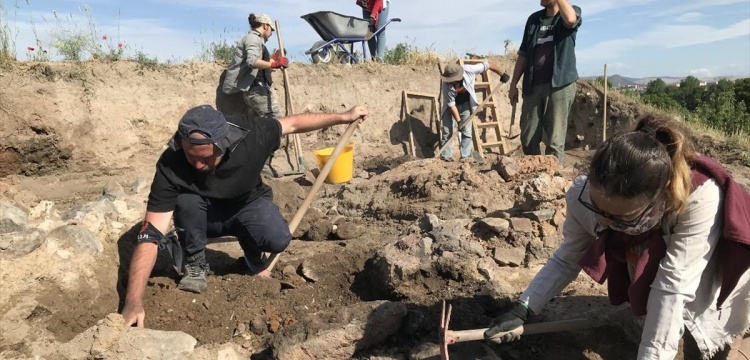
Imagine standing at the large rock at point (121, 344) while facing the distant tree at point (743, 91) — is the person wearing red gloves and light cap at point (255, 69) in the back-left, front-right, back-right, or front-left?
front-left

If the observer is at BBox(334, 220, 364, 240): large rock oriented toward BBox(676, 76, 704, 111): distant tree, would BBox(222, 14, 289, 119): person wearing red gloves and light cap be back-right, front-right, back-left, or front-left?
front-left

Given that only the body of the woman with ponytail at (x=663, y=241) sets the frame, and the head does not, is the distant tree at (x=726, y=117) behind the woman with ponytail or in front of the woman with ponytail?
behind

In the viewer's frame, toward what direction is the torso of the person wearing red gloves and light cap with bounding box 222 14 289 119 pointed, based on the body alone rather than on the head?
to the viewer's right

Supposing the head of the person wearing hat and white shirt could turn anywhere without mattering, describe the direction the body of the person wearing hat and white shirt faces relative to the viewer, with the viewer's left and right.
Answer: facing the viewer

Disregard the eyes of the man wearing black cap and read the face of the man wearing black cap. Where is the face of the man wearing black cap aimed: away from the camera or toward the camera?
toward the camera

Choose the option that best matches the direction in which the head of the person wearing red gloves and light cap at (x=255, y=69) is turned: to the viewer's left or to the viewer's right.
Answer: to the viewer's right

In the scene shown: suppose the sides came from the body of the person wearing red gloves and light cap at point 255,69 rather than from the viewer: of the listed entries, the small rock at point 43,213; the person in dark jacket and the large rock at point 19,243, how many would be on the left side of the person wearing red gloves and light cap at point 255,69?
0

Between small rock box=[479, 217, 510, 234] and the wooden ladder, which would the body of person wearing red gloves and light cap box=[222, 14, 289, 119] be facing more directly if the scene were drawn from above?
the wooden ladder

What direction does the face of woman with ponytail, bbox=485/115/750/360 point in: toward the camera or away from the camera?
toward the camera

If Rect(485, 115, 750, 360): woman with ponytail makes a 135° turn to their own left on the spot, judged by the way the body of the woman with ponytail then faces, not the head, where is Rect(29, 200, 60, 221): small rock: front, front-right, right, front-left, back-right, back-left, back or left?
back

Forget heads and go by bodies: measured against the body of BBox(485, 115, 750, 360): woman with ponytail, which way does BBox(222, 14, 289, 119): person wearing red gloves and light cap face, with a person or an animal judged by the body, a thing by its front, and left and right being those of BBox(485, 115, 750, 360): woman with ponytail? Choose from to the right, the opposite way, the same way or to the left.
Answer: the opposite way

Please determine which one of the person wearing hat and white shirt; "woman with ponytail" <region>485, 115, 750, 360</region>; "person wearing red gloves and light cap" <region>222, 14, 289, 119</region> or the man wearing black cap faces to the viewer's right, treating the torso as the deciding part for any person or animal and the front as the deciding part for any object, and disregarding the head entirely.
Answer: "person wearing red gloves and light cap" <region>222, 14, 289, 119</region>

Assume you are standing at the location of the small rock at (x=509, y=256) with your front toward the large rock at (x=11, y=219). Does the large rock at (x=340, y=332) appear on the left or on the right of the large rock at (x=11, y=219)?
left

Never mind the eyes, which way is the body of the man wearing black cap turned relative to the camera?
toward the camera

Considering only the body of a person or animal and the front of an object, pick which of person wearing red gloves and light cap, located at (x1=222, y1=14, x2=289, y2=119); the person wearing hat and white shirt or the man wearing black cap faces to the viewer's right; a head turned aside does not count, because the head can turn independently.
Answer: the person wearing red gloves and light cap
